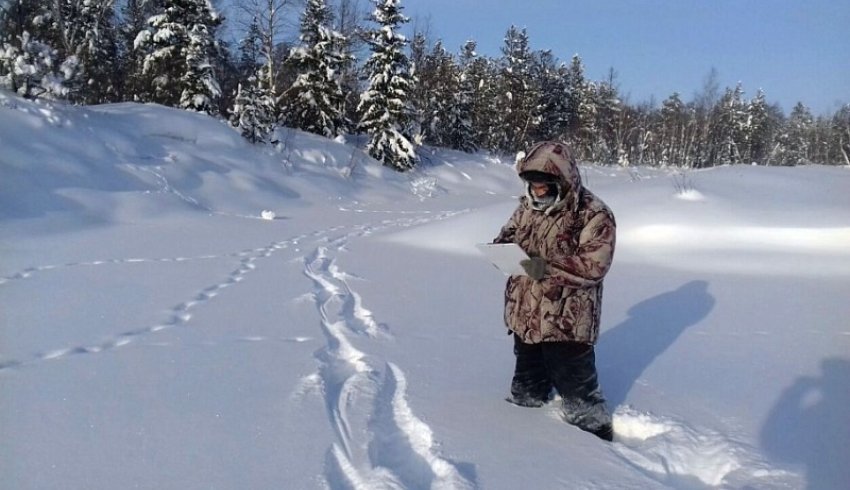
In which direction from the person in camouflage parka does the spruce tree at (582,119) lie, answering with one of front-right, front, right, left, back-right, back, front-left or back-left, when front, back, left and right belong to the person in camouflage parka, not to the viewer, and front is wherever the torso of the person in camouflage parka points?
back-right

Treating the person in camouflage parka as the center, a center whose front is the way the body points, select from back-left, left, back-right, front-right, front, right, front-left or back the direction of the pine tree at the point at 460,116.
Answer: back-right

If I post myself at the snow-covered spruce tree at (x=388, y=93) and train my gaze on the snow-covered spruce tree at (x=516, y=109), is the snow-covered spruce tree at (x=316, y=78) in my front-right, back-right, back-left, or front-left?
back-left

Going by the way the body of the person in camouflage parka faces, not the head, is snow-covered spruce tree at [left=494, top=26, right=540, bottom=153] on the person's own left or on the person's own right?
on the person's own right

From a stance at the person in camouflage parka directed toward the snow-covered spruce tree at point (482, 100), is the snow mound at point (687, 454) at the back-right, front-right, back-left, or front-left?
back-right

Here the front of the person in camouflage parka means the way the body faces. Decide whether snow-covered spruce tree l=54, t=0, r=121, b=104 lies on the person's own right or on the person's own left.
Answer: on the person's own right

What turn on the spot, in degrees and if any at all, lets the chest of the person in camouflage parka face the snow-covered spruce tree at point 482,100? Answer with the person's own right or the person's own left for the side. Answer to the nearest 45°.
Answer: approximately 135° to the person's own right

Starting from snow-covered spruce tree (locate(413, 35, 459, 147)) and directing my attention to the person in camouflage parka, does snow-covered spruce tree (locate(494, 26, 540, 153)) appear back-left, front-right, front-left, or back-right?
back-left

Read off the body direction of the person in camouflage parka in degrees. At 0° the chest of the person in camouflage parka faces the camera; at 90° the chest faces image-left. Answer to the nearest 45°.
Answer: approximately 45°

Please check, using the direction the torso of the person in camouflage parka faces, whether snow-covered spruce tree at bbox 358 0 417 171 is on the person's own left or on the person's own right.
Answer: on the person's own right

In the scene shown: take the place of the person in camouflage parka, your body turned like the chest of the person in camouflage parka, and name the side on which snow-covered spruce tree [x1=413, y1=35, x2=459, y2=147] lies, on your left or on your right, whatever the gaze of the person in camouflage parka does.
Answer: on your right
